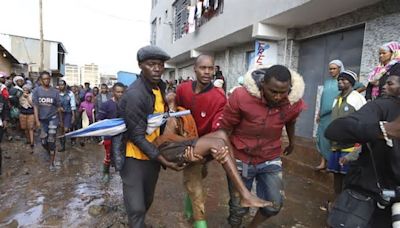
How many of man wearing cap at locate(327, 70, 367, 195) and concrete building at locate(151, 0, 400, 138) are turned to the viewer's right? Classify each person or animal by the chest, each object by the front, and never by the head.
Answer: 0

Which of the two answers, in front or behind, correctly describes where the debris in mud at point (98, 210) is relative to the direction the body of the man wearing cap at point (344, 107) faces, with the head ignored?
in front

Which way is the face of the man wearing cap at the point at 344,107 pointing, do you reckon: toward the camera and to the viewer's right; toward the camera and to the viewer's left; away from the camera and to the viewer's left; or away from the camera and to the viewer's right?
toward the camera and to the viewer's left

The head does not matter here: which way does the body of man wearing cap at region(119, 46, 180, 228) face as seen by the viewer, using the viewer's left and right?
facing the viewer and to the right of the viewer

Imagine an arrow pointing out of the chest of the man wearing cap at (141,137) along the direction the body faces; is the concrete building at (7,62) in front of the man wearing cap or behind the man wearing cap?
behind

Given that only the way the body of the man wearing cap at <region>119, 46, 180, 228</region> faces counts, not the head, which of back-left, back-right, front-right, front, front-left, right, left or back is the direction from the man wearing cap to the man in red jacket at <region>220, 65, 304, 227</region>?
front-left

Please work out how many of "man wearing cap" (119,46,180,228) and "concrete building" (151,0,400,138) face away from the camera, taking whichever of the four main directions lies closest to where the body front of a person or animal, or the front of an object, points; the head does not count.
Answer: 0

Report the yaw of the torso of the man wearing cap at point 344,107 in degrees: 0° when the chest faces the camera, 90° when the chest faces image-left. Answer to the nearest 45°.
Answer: approximately 45°

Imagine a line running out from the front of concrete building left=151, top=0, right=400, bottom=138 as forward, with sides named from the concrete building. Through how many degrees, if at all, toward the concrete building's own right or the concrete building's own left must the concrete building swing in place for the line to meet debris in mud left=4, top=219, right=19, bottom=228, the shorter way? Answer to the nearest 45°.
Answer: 0° — it already faces it

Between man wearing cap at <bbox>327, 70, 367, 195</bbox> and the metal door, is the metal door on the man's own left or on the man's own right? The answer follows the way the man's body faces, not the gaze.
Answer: on the man's own right

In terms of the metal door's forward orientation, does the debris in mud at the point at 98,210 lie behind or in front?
in front
